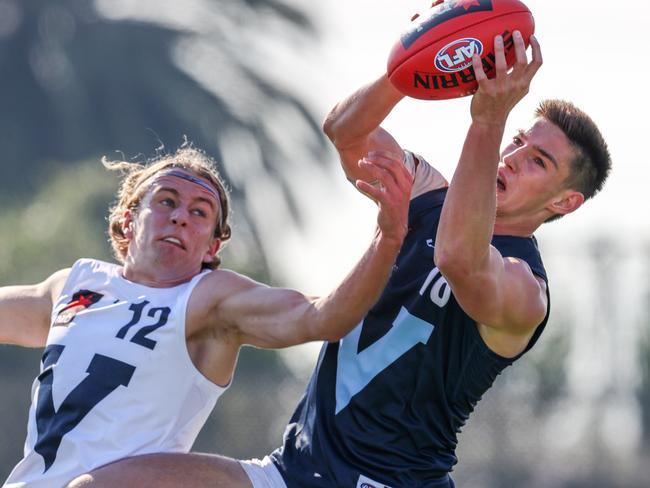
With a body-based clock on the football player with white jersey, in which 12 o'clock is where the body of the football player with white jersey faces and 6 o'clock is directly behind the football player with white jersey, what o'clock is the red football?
The red football is roughly at 9 o'clock from the football player with white jersey.

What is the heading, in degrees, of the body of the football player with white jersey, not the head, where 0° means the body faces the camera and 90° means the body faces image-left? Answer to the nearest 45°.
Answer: approximately 45°
